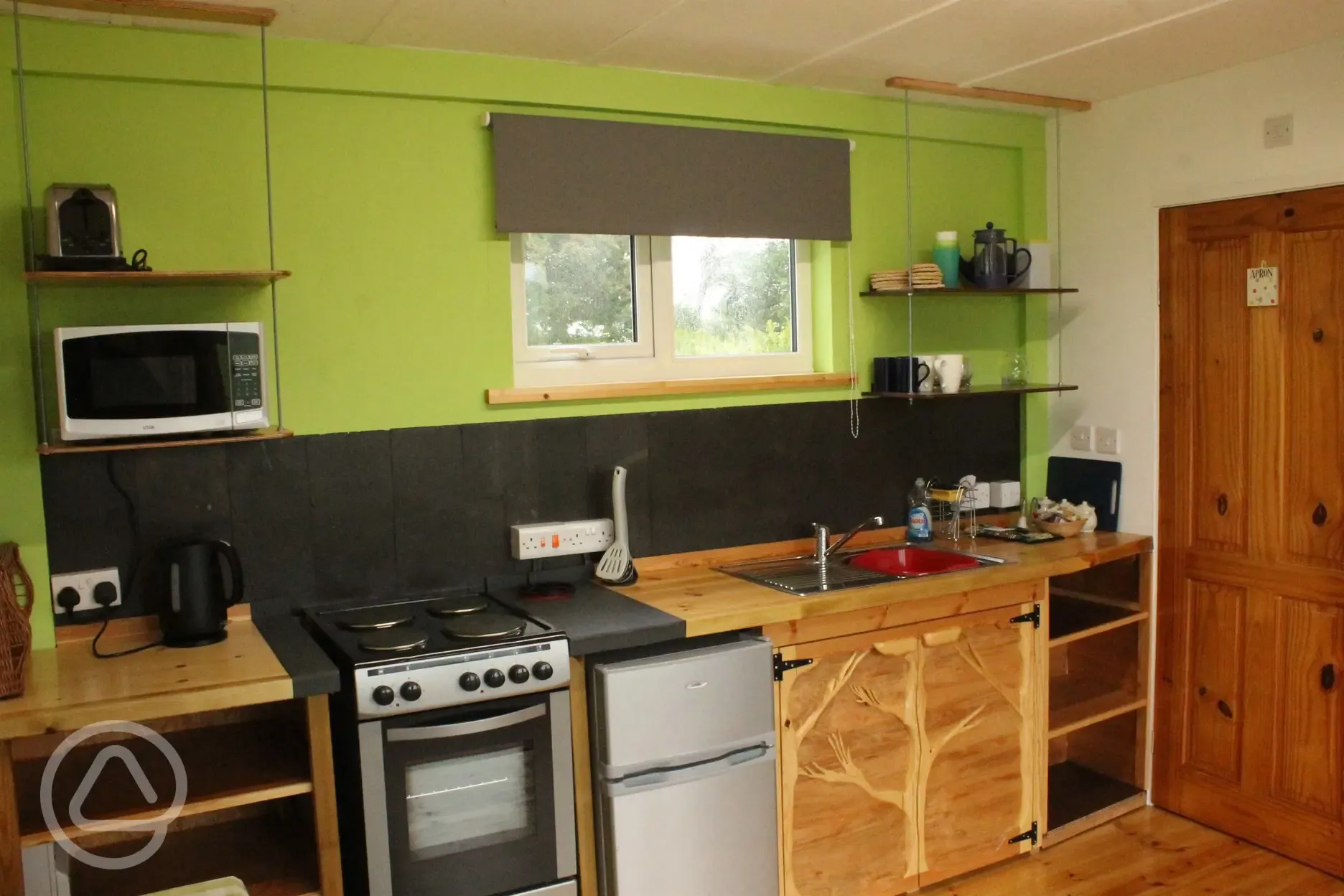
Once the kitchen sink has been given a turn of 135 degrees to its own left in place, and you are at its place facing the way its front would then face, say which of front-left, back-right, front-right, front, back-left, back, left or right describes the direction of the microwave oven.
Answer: back-left

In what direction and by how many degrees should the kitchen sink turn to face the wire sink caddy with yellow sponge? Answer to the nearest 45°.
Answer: approximately 90° to its left

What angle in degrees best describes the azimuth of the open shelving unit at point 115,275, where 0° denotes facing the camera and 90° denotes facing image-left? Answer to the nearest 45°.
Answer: approximately 0°

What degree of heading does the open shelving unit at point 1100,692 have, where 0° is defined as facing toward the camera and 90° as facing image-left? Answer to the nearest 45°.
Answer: approximately 315°

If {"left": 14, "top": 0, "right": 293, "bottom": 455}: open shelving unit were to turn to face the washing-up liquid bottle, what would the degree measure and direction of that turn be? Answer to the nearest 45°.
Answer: approximately 90° to its left
